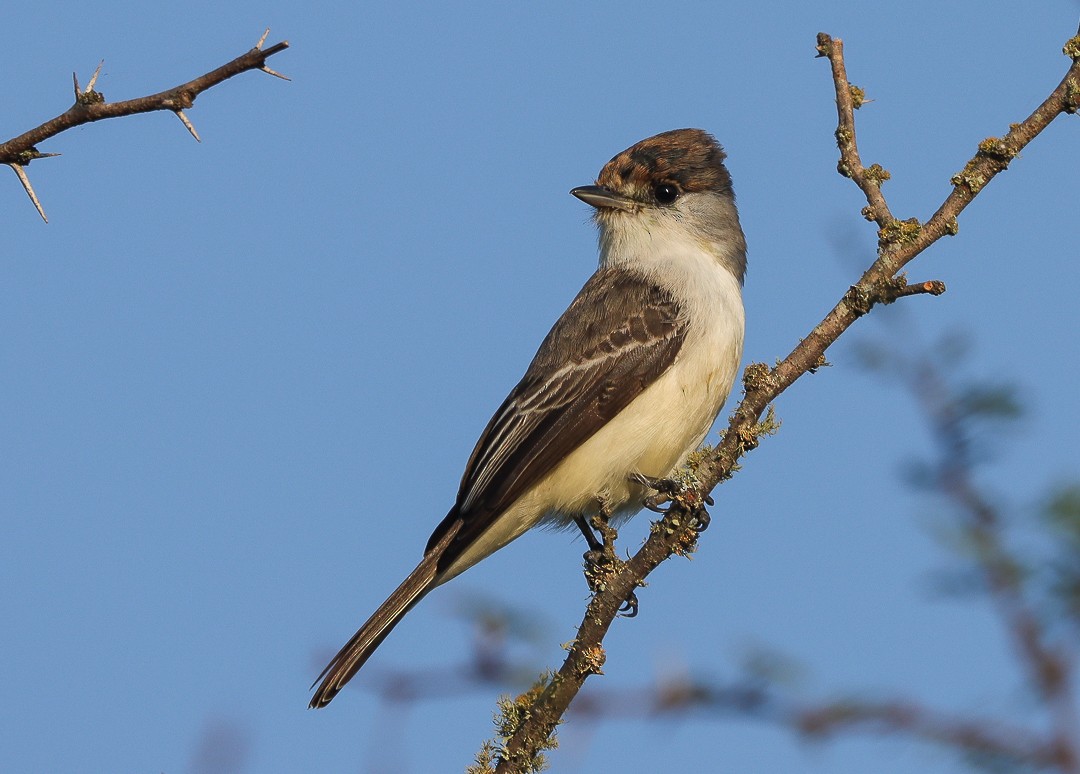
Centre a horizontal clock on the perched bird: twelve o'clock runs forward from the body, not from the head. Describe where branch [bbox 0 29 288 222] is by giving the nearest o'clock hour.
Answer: The branch is roughly at 4 o'clock from the perched bird.
